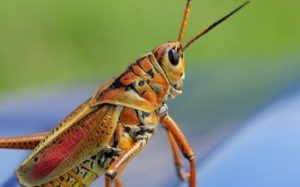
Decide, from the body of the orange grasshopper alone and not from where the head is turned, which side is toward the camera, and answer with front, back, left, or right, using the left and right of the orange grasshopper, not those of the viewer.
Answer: right
